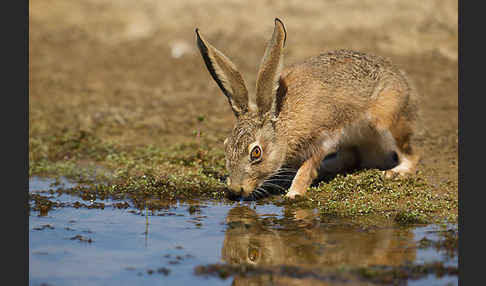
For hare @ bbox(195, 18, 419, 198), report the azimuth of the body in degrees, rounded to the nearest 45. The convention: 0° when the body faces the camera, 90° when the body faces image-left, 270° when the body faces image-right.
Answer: approximately 45°
